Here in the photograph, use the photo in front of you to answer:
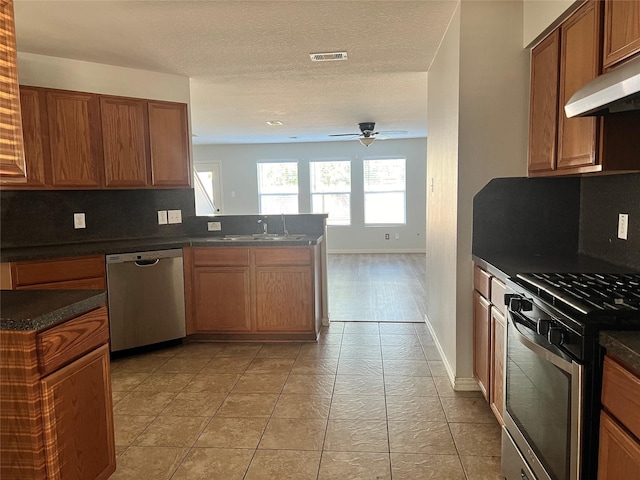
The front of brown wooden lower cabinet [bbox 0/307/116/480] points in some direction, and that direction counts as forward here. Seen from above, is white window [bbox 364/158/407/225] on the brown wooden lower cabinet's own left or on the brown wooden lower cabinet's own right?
on the brown wooden lower cabinet's own left

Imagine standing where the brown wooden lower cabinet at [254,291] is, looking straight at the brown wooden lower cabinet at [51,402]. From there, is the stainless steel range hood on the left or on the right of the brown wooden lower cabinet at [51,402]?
left

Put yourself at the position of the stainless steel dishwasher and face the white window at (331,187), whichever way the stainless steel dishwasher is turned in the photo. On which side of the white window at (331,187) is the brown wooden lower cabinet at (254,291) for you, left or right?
right

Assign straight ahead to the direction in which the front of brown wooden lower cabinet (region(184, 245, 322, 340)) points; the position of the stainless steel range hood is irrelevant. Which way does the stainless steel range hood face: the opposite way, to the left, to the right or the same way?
to the right

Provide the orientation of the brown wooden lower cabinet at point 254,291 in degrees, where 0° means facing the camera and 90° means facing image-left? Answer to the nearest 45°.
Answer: approximately 0°

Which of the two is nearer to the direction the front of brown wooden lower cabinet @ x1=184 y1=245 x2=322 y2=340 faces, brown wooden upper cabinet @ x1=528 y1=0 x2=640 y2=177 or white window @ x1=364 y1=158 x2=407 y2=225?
the brown wooden upper cabinet

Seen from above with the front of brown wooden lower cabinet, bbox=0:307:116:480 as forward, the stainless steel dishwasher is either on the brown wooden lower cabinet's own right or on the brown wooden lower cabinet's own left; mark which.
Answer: on the brown wooden lower cabinet's own left

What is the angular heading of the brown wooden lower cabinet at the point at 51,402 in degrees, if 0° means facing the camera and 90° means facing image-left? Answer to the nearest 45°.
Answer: approximately 315°

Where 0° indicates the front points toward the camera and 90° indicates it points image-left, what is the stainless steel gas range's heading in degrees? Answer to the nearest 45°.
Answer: approximately 45°

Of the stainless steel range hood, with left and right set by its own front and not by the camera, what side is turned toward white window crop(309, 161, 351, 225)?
right

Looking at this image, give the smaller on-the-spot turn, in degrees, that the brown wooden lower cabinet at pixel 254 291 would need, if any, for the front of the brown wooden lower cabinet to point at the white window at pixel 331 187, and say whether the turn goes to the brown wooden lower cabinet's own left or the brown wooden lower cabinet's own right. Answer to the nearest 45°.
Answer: approximately 180°

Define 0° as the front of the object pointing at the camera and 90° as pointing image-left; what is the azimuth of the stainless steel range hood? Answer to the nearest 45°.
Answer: approximately 45°
